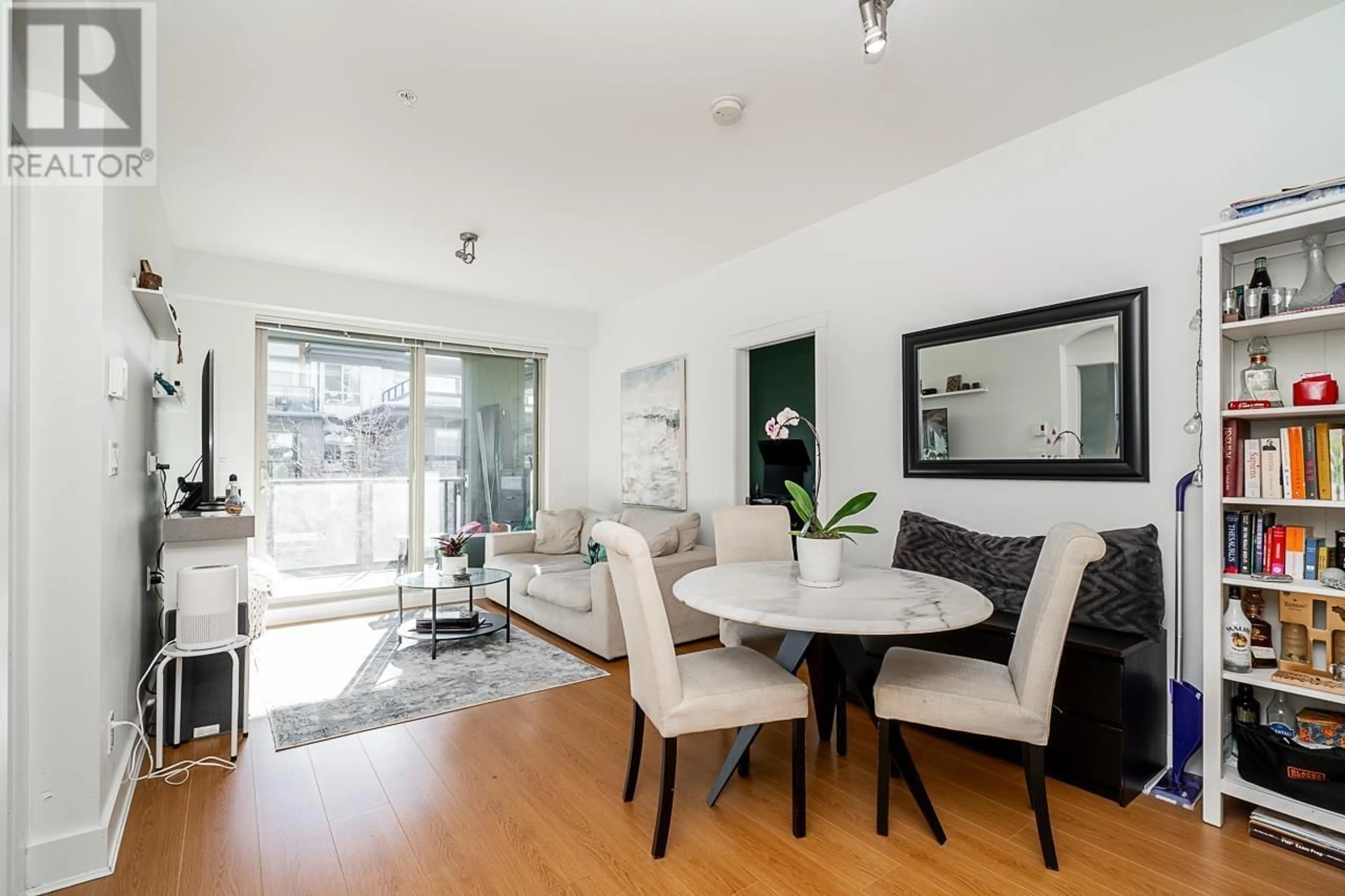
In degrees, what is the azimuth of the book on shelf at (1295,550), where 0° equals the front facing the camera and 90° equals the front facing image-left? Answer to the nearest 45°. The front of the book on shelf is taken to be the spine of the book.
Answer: approximately 0°

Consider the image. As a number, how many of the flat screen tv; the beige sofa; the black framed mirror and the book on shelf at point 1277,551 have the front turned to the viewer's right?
1

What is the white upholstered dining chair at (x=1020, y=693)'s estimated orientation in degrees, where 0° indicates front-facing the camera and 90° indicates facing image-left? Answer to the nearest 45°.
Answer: approximately 90°

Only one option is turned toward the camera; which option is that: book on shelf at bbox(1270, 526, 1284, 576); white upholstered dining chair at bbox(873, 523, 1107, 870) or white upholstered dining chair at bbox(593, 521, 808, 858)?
the book on shelf

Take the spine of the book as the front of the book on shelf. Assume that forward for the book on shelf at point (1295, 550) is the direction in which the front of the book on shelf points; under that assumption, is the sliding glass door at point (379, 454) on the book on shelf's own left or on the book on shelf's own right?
on the book on shelf's own right

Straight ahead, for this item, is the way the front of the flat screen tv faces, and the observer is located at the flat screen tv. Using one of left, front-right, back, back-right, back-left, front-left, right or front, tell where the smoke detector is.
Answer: front-right

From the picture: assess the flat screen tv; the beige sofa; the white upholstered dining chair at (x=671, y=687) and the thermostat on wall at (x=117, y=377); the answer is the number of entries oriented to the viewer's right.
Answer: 3

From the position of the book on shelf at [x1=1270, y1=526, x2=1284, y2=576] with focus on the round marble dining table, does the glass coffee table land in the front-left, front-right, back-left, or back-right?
front-right

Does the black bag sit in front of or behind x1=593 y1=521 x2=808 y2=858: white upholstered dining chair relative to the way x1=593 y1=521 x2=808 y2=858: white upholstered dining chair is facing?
in front

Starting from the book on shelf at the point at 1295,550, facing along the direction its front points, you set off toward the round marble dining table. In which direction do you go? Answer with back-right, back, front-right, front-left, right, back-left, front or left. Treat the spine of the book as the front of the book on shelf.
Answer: front-right

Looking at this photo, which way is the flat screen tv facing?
to the viewer's right

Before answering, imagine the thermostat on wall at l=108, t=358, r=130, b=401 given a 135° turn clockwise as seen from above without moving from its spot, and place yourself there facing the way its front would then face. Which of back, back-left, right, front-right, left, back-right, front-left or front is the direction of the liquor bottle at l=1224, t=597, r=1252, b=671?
left

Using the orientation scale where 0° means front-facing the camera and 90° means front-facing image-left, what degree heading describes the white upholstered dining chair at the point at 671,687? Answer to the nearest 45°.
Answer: approximately 270°

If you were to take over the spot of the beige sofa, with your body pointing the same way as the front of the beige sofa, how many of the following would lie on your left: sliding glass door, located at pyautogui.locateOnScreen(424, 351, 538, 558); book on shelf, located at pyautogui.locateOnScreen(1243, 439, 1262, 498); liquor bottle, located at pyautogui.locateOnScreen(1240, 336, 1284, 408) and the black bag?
3

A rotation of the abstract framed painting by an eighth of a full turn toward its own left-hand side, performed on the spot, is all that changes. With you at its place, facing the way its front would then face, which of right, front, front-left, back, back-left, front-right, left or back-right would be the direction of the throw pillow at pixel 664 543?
front
